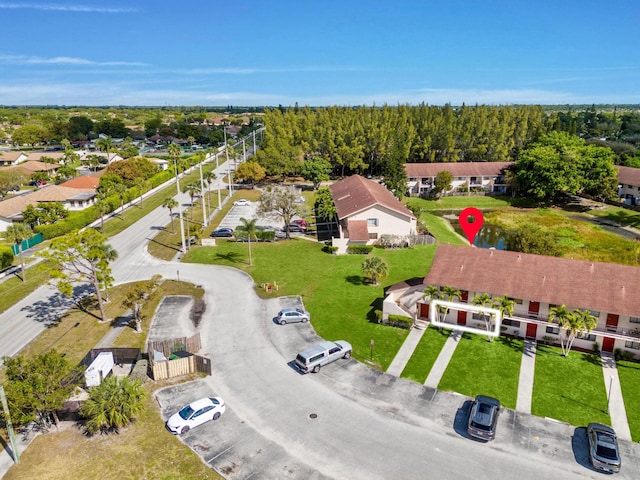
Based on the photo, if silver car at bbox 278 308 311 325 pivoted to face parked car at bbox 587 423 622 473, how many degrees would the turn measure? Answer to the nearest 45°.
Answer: approximately 45° to its right

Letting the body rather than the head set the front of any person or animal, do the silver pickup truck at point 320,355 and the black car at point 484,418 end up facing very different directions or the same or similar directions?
same or similar directions

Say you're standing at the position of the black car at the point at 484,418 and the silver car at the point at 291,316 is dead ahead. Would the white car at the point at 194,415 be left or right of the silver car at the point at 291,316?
left

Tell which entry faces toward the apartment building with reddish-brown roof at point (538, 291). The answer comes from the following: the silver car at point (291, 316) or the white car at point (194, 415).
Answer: the silver car

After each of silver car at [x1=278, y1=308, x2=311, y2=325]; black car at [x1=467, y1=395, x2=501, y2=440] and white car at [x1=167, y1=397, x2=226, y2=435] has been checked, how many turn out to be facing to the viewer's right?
1

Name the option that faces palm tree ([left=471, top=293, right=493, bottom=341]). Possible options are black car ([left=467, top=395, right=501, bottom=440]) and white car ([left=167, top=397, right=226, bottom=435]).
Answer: the black car

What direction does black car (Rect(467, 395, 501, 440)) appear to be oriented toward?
away from the camera

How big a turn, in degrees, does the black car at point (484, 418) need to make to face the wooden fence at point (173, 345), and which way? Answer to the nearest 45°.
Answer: approximately 90° to its left

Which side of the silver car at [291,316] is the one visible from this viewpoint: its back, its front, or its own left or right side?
right

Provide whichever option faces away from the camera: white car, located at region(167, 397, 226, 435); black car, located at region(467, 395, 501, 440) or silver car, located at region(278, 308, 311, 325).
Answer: the black car

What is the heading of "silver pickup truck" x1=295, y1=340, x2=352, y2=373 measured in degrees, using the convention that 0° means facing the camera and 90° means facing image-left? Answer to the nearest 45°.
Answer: approximately 225°

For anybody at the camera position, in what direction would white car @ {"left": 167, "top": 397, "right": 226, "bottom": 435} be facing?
facing the viewer and to the left of the viewer

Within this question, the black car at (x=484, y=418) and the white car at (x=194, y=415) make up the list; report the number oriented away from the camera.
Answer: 1

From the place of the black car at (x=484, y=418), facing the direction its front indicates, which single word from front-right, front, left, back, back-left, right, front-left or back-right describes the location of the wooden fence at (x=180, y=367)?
left

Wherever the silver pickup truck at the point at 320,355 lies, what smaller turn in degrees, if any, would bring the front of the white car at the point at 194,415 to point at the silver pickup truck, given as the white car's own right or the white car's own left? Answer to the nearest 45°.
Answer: approximately 180°

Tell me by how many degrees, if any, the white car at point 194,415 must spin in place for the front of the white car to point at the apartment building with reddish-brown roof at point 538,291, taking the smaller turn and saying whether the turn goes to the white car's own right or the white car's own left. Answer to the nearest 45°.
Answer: approximately 135° to the white car's own left
